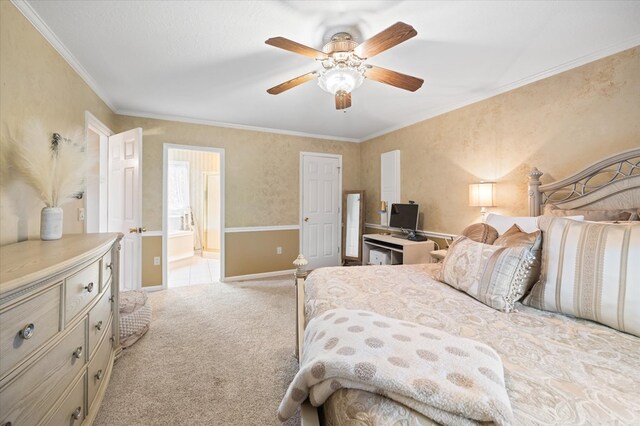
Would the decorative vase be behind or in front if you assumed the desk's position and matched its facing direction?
in front

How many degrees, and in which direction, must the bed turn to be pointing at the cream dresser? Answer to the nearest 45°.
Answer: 0° — it already faces it

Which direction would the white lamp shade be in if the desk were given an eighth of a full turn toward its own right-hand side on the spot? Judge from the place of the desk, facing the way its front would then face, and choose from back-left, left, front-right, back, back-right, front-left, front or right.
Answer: back-left

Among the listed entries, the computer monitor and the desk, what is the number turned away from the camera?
0

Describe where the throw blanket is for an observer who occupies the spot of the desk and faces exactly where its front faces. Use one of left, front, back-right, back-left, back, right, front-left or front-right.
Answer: front-left

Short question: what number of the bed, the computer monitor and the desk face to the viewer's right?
0

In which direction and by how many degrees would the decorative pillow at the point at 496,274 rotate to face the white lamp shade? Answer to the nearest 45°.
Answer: approximately 135° to its right

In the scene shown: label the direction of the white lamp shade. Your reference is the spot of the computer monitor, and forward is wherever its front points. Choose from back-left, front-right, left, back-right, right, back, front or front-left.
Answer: left

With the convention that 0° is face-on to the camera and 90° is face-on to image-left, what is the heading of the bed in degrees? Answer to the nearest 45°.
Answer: approximately 45°

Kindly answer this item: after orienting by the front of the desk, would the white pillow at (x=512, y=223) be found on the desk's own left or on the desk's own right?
on the desk's own left

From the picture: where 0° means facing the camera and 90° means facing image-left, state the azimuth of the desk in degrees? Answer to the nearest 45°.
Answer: approximately 45°

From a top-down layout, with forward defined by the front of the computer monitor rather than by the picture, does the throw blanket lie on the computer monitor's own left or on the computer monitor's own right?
on the computer monitor's own left
